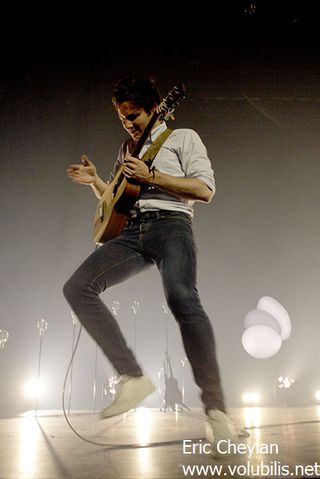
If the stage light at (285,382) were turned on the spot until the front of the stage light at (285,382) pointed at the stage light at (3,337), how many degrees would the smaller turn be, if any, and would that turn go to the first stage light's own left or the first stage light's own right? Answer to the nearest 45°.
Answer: approximately 45° to the first stage light's own right

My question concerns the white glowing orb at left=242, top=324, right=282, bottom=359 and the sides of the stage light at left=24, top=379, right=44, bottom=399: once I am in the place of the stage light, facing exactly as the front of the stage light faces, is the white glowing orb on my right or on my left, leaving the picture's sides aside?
on my left

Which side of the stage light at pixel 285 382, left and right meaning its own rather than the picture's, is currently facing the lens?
front

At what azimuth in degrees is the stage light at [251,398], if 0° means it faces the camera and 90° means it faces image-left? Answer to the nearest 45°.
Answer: approximately 0°

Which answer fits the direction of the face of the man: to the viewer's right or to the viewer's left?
to the viewer's left

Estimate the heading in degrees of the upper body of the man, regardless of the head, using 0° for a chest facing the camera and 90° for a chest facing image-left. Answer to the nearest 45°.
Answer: approximately 45°

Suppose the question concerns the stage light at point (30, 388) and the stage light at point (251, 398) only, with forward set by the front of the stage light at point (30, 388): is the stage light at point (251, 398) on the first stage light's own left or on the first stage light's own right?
on the first stage light's own left

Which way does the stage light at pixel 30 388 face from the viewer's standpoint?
toward the camera

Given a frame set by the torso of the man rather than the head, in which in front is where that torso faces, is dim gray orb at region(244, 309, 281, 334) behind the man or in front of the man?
behind

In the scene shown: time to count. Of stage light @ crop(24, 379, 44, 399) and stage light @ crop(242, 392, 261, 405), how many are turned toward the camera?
2

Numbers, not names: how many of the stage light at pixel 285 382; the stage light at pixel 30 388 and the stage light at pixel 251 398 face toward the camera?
3
